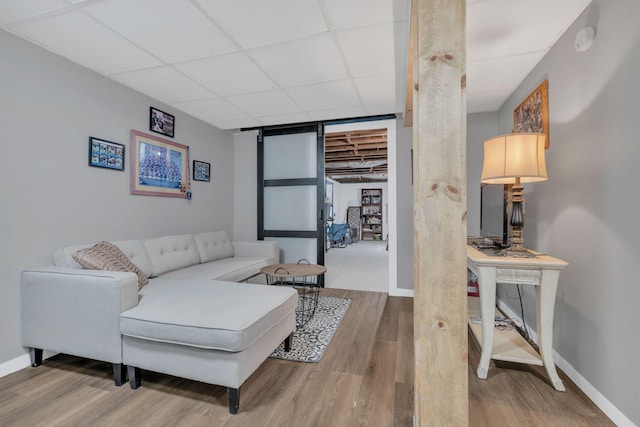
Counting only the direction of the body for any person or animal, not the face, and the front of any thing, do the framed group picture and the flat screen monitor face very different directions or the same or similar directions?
very different directions

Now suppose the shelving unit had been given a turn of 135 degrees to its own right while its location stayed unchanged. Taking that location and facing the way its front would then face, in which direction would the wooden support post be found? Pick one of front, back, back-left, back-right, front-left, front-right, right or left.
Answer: back-left

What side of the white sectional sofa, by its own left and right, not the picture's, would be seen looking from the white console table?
front

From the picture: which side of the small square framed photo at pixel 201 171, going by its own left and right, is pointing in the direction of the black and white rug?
front

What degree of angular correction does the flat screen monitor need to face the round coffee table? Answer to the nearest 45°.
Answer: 0° — it already faces it

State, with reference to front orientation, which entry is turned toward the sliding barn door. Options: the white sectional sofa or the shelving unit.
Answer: the shelving unit

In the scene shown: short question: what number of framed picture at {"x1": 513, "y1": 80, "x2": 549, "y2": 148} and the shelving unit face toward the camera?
1

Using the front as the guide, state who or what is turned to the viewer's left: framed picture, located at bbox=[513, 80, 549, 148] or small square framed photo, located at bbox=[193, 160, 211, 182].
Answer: the framed picture

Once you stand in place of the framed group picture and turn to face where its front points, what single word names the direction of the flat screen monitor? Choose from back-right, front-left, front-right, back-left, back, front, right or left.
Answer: front

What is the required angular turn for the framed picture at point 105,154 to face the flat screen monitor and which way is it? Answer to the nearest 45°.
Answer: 0° — it already faces it

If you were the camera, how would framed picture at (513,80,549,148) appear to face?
facing to the left of the viewer

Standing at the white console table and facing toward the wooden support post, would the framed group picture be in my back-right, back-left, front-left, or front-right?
front-right

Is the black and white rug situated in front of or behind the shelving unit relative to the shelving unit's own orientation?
in front

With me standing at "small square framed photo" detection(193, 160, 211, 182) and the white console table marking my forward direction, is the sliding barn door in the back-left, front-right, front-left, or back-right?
front-left

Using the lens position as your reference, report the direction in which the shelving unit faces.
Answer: facing the viewer

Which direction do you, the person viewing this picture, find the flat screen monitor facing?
facing the viewer and to the left of the viewer

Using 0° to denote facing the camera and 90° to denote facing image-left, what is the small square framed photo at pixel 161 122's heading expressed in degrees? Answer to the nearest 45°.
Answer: approximately 315°

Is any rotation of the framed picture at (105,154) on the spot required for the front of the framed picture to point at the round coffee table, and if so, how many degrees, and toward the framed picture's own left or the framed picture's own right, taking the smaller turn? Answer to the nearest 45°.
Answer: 0° — it already faces it

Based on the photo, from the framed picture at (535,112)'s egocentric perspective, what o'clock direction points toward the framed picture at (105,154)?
the framed picture at (105,154) is roughly at 11 o'clock from the framed picture at (535,112).
